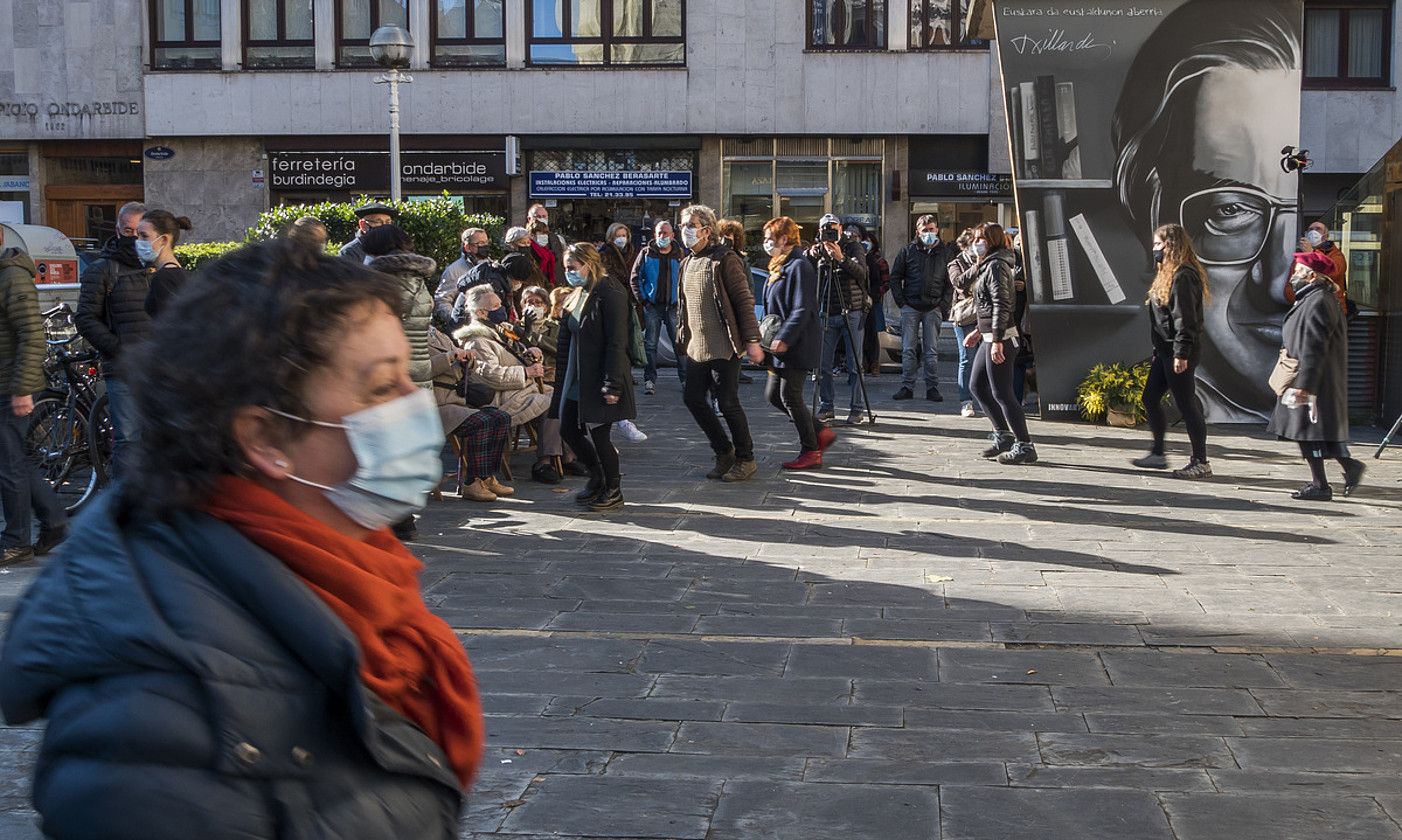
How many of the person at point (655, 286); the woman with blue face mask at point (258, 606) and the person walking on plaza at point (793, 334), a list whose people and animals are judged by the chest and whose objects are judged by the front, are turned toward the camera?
1

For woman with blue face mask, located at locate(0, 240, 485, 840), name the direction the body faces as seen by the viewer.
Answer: to the viewer's right

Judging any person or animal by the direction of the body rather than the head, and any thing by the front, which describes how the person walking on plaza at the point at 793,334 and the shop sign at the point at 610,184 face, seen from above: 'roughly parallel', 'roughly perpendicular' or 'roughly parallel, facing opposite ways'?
roughly perpendicular

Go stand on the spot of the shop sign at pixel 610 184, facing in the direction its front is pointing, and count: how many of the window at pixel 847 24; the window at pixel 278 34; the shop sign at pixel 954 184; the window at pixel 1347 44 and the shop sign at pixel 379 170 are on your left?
3

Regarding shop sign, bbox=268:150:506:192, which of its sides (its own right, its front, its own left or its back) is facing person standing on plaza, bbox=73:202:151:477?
front

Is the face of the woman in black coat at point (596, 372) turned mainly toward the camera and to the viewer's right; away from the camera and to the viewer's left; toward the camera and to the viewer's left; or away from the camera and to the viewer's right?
toward the camera and to the viewer's left

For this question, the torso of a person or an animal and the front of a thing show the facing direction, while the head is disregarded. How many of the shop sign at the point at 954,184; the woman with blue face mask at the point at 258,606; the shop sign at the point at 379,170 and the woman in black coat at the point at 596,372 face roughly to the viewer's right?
1

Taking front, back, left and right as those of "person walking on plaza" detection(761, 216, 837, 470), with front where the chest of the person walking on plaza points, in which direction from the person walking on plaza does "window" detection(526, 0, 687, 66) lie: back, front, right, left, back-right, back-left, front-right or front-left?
right

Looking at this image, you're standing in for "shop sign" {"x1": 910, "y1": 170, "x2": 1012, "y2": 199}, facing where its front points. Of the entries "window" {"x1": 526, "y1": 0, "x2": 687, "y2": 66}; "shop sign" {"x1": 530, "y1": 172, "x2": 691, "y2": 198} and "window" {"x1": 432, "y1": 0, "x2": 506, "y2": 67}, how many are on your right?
3
